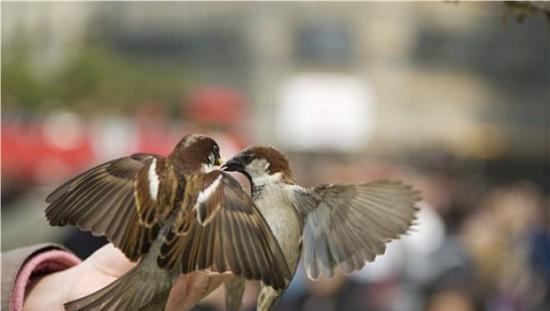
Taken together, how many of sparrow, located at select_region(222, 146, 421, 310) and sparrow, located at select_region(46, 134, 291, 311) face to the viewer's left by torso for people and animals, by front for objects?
1

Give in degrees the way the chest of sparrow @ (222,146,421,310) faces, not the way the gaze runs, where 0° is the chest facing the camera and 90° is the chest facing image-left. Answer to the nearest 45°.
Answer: approximately 90°

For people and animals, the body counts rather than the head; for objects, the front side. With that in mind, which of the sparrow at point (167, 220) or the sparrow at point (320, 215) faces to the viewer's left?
the sparrow at point (320, 215)

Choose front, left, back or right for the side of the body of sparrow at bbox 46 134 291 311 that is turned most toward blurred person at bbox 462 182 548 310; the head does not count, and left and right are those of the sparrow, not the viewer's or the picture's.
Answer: front

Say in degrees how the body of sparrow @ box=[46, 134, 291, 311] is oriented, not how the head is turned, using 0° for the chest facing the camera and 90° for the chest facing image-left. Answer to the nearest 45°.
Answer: approximately 225°

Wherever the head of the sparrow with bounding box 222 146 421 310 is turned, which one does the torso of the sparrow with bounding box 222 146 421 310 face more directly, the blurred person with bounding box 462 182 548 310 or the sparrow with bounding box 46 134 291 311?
the sparrow
